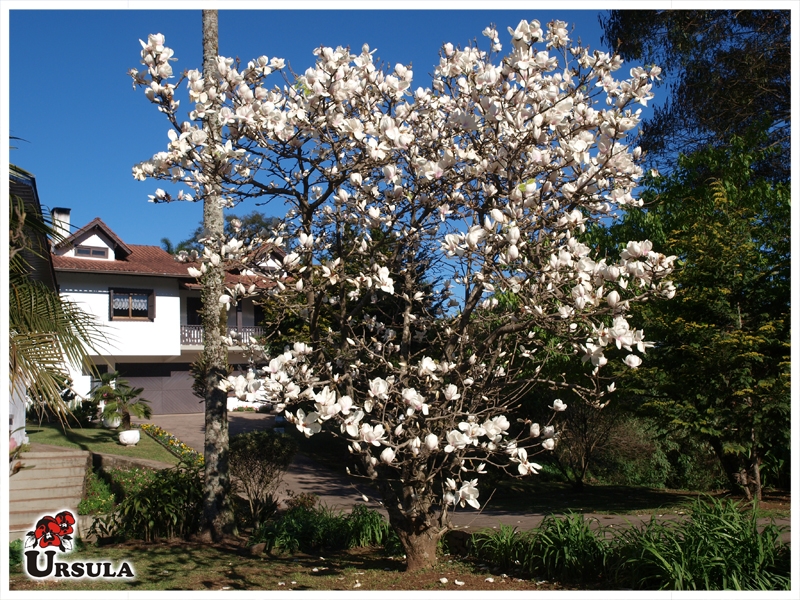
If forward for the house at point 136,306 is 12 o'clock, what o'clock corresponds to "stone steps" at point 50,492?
The stone steps is roughly at 12 o'clock from the house.

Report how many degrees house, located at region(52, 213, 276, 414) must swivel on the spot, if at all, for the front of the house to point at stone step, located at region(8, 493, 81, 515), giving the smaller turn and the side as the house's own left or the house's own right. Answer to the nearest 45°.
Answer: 0° — it already faces it

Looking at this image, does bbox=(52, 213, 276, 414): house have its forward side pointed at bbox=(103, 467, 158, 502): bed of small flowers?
yes

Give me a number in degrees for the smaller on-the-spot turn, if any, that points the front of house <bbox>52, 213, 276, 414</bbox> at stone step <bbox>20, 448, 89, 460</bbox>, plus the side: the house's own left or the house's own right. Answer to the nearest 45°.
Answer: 0° — it already faces it

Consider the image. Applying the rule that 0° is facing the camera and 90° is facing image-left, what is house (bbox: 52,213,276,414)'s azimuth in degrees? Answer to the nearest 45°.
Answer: approximately 0°
